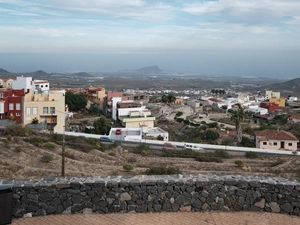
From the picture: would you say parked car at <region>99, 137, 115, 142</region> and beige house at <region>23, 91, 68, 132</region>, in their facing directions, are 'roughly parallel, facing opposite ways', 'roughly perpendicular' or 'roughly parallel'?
roughly perpendicular

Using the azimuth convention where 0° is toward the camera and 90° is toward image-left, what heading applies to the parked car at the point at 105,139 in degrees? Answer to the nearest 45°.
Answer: approximately 270°

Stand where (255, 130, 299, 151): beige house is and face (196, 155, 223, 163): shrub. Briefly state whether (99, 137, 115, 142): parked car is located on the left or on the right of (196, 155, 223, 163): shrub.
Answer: right

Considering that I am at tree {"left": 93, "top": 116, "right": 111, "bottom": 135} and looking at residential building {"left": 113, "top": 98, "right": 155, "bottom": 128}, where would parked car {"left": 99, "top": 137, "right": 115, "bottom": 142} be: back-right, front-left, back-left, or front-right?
back-right

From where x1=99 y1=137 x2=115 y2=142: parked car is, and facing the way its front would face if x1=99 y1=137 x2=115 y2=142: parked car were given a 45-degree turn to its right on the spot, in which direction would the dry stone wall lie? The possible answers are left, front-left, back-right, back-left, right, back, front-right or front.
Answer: front-right

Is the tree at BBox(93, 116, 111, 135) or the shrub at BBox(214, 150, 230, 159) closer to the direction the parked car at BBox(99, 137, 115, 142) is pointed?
the shrub

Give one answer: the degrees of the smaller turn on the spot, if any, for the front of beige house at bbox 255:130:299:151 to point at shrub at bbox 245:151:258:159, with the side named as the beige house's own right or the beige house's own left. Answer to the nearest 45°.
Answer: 0° — it already faces it

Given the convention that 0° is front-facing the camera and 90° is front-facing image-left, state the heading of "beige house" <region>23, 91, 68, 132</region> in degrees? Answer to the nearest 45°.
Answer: approximately 0°

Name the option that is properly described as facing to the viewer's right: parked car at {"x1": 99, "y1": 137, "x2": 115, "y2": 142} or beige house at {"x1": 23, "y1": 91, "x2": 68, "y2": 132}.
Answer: the parked car

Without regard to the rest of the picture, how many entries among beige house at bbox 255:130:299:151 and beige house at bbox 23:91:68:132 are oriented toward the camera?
2

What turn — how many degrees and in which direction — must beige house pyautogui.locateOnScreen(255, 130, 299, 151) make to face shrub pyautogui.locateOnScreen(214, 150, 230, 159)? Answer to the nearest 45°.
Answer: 0° — it already faces it

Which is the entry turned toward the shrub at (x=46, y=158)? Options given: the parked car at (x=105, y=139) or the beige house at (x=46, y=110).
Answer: the beige house
